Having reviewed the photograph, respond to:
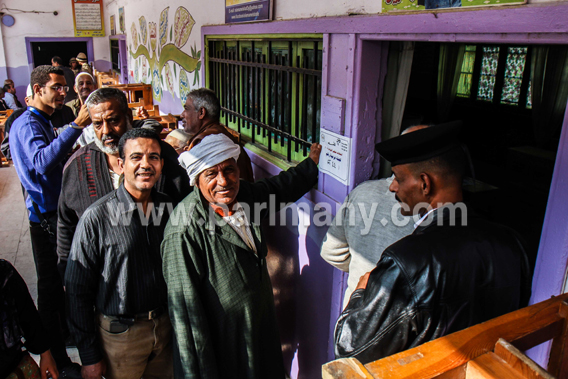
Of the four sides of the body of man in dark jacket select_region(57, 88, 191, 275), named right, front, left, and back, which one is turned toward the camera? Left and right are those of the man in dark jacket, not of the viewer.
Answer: front

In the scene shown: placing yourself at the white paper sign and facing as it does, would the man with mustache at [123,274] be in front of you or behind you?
in front

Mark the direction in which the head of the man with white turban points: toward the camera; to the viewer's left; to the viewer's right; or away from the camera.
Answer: toward the camera

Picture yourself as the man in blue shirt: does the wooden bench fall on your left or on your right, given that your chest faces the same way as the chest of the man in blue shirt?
on your right

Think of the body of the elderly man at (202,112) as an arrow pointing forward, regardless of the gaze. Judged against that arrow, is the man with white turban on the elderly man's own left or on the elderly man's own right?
on the elderly man's own left

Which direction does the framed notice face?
toward the camera

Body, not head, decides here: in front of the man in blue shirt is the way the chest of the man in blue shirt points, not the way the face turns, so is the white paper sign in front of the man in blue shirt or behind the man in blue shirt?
in front

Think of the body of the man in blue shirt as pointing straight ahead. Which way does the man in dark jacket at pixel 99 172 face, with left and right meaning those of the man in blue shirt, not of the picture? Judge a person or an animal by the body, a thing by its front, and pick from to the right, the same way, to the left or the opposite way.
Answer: to the right

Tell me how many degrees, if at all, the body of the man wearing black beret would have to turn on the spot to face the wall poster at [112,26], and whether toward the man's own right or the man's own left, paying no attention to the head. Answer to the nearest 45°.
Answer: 0° — they already face it

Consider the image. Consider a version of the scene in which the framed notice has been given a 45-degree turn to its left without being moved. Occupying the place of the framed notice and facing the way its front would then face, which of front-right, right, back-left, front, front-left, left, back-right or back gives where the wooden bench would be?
front-right

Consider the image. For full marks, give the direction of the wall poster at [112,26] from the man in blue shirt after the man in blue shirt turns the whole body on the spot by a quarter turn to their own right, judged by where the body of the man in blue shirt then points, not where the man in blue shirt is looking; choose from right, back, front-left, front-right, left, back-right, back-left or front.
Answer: back

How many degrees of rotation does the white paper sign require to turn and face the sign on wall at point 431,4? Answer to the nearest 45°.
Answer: approximately 90° to its left

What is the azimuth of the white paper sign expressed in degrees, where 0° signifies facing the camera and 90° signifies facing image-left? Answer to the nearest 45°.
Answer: approximately 45°

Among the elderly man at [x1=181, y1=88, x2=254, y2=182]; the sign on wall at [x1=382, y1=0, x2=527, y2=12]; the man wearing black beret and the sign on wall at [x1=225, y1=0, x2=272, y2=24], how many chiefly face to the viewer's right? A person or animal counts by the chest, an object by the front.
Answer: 0

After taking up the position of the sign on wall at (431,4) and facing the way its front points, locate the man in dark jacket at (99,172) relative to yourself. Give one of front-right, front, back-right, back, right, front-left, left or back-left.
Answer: front-right
